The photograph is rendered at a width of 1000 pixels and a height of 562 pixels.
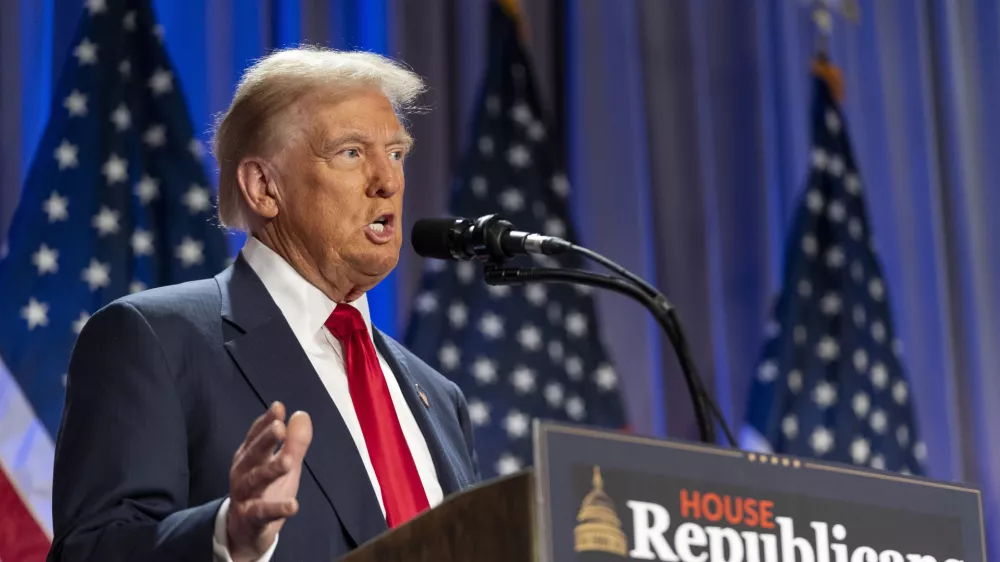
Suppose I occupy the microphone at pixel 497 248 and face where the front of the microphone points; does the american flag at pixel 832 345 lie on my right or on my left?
on my right

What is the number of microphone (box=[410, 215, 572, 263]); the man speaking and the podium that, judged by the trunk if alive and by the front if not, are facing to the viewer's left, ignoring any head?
1

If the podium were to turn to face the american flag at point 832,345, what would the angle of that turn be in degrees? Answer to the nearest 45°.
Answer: approximately 135° to its left

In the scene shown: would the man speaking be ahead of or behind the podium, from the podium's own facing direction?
behind

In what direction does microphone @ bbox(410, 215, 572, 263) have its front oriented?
to the viewer's left

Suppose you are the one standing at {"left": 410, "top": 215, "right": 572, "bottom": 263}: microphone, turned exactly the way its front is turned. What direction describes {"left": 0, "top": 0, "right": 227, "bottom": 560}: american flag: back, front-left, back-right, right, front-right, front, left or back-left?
front-right

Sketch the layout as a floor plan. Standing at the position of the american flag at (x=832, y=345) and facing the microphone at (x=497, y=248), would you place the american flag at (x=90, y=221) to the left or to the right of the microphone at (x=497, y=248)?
right

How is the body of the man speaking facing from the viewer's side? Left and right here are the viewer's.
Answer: facing the viewer and to the right of the viewer

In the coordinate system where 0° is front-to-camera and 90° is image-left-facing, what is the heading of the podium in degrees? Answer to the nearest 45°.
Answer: approximately 315°

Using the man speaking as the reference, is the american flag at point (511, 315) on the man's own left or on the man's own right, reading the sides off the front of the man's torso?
on the man's own left

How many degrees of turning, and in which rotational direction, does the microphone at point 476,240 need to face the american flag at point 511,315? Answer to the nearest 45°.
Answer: approximately 90° to its right

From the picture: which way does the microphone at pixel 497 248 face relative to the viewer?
to the viewer's left

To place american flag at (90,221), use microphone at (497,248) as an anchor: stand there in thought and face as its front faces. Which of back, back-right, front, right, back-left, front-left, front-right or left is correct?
front-right
